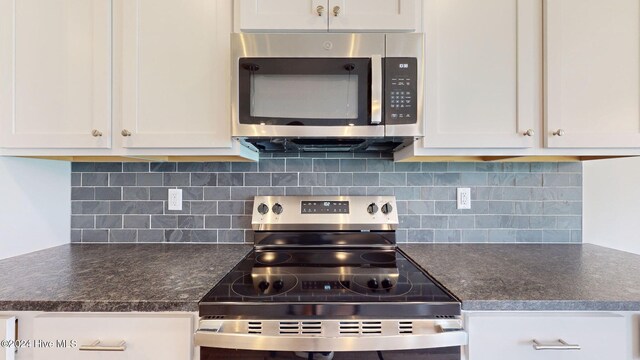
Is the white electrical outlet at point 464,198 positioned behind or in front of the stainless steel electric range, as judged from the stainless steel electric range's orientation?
behind

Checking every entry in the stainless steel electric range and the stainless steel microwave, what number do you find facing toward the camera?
2

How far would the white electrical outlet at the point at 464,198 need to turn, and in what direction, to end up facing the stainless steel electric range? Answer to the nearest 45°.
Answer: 0° — it already faces it
